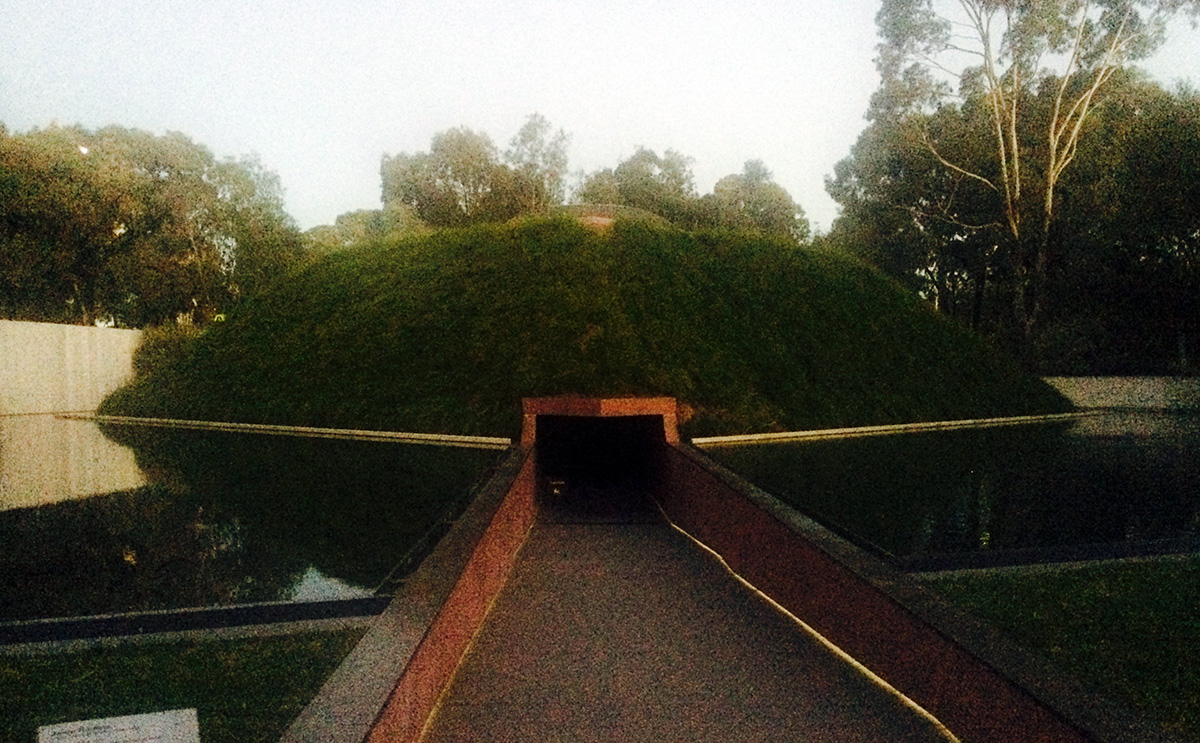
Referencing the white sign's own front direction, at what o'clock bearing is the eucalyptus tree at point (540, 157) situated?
The eucalyptus tree is roughly at 7 o'clock from the white sign.

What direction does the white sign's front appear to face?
toward the camera

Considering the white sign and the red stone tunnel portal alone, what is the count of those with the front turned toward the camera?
2

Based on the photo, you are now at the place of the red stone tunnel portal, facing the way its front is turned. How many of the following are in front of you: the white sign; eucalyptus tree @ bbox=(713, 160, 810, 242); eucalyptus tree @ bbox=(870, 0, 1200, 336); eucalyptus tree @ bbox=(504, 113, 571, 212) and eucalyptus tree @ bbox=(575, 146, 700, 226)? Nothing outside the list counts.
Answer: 1

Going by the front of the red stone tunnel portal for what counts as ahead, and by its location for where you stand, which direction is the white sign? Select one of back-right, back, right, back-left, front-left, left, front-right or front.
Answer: front

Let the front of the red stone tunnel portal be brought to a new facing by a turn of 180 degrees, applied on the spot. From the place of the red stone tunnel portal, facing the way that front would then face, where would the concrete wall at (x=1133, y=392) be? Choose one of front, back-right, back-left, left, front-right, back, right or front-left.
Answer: front-right

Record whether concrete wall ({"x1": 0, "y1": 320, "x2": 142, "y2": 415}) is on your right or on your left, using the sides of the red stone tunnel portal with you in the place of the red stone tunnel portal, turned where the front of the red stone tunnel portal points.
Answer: on your right

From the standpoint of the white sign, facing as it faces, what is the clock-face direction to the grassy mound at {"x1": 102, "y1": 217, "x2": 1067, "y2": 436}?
The grassy mound is roughly at 7 o'clock from the white sign.

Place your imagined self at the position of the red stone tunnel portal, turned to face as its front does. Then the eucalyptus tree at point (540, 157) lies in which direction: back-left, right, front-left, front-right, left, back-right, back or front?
back

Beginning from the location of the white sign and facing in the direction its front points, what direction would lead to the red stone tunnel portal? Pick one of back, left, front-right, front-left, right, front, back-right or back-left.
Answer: back-left

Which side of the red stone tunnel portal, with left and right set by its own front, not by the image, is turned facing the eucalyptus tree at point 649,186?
back
